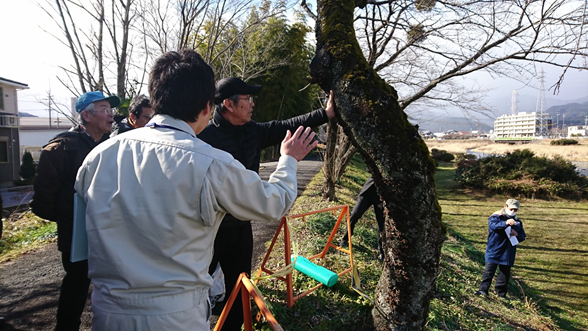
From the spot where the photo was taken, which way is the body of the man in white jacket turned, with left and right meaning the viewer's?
facing away from the viewer and to the right of the viewer

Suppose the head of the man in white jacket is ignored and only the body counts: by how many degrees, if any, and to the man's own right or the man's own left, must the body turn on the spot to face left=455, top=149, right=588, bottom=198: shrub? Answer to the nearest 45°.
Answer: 0° — they already face it

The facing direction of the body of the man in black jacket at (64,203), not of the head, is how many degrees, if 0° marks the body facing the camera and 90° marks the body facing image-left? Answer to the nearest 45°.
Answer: approximately 270°

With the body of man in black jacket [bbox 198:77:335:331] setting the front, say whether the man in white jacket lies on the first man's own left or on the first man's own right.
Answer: on the first man's own right

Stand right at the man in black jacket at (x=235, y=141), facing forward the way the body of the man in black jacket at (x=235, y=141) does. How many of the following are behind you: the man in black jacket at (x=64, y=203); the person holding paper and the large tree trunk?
1

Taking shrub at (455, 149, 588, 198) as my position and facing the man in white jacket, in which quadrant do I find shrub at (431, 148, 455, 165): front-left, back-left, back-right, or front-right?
back-right

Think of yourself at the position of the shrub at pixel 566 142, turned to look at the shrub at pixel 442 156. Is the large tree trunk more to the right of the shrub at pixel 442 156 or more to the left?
left
